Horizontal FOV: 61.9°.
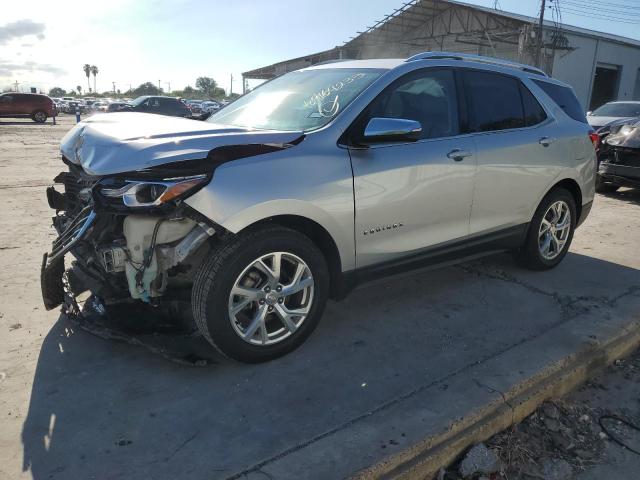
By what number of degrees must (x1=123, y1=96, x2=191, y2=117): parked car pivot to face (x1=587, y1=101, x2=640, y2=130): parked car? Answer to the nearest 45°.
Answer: approximately 135° to its left

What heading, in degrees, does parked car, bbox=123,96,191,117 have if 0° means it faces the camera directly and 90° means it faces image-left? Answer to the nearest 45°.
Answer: approximately 90°

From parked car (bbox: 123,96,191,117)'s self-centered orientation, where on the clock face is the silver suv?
The silver suv is roughly at 9 o'clock from the parked car.

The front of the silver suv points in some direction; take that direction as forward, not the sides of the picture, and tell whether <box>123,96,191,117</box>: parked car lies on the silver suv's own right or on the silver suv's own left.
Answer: on the silver suv's own right

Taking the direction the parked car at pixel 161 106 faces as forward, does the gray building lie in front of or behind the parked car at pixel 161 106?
behind

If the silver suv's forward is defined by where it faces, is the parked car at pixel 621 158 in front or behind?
behind

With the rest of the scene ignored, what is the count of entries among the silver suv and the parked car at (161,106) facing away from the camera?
0

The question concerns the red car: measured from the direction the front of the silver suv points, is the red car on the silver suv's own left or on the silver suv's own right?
on the silver suv's own right
